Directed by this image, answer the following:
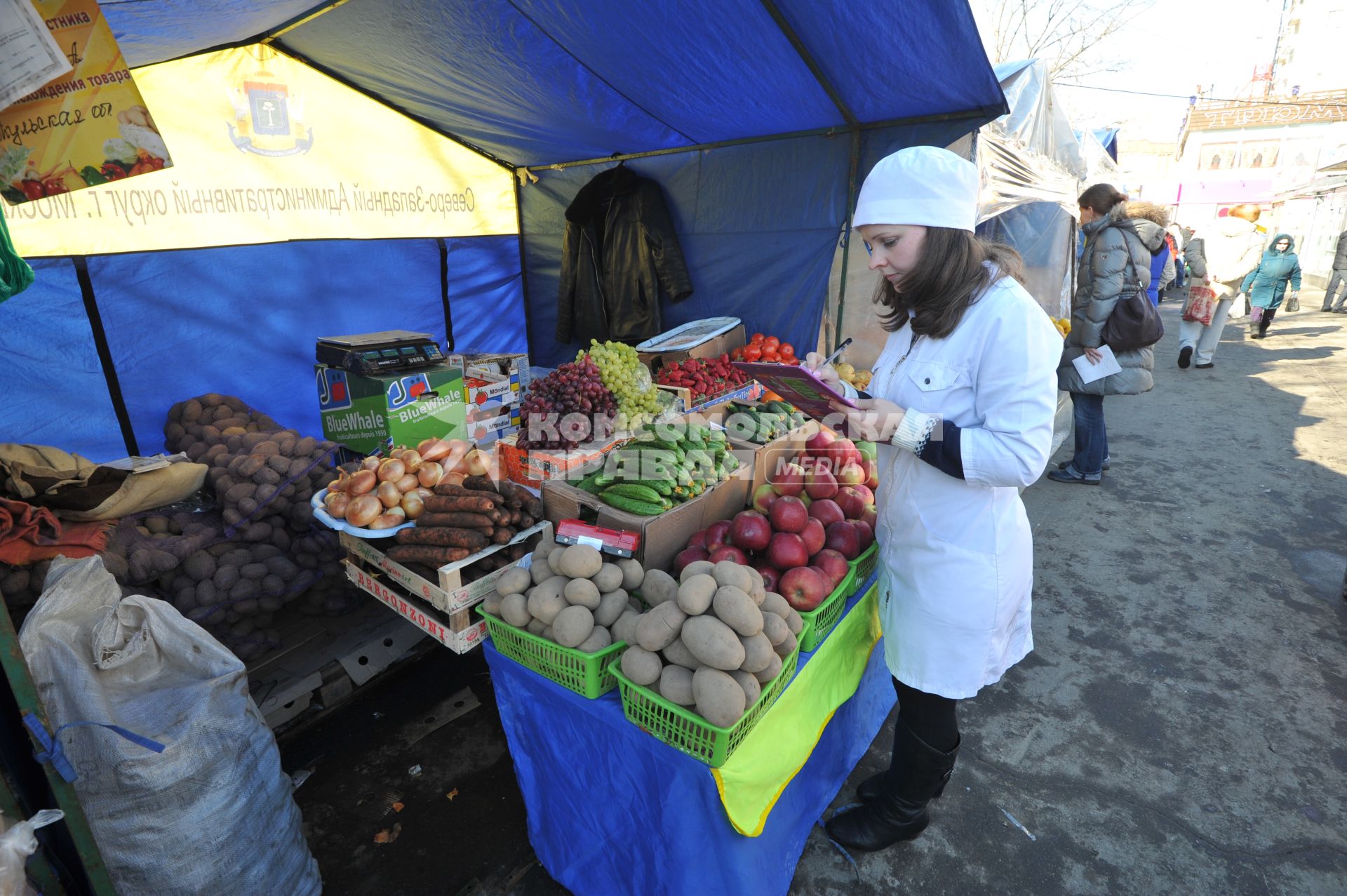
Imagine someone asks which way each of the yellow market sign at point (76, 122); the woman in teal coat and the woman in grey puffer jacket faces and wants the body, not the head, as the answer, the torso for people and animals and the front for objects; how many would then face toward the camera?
2

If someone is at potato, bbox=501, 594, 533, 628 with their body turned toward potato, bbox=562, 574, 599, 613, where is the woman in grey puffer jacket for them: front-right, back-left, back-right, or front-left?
front-left

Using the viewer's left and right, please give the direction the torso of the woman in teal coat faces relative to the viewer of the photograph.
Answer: facing the viewer

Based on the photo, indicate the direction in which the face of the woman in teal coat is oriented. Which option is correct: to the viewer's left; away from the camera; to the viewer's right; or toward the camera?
toward the camera

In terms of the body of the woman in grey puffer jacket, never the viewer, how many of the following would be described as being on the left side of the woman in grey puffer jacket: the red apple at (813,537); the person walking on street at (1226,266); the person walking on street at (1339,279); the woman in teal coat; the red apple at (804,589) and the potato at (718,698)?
3

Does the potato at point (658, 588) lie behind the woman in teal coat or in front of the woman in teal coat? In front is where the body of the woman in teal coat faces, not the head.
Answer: in front

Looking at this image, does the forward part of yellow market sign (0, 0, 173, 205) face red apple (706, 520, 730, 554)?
no

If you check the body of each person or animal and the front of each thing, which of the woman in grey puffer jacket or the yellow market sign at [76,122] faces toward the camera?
the yellow market sign

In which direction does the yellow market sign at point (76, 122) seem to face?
toward the camera

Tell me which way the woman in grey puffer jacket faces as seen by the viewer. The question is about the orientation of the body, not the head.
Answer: to the viewer's left

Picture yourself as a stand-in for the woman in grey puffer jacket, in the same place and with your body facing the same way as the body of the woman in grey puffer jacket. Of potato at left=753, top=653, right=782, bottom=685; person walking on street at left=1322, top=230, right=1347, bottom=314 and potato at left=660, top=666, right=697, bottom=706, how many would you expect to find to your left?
2

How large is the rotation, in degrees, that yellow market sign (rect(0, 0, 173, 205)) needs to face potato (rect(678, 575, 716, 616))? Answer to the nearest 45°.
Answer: approximately 45° to its left

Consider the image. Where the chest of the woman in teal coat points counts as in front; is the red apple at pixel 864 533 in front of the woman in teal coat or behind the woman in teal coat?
in front

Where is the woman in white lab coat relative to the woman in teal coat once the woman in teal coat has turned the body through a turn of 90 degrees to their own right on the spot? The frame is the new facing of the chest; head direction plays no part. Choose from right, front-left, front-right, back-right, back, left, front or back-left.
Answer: left

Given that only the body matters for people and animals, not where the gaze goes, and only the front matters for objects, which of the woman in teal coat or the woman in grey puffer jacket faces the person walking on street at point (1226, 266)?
the woman in teal coat

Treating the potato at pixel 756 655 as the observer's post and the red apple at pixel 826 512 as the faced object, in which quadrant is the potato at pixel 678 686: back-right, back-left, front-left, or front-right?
back-left
